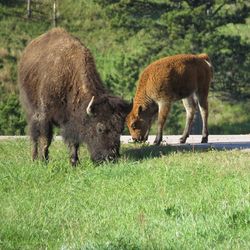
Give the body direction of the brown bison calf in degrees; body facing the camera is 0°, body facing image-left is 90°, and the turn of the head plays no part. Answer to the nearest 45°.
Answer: approximately 90°

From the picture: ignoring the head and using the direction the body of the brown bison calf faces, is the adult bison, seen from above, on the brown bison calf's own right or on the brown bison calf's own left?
on the brown bison calf's own left

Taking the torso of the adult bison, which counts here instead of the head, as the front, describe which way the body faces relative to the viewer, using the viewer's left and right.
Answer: facing the viewer and to the right of the viewer

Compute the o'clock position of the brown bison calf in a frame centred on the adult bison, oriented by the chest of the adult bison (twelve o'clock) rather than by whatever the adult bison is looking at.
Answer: The brown bison calf is roughly at 9 o'clock from the adult bison.

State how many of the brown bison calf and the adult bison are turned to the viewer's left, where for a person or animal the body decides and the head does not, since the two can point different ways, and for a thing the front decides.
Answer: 1
